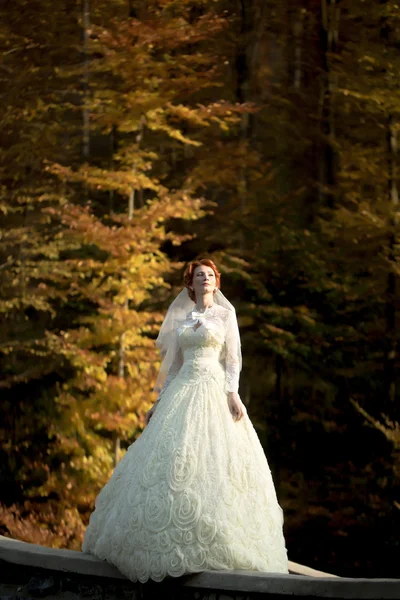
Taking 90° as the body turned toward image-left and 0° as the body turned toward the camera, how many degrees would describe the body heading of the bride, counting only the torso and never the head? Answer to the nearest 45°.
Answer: approximately 0°
